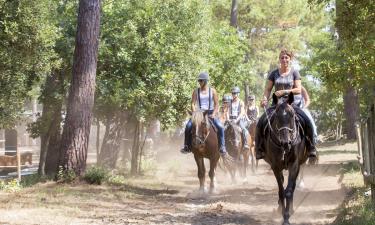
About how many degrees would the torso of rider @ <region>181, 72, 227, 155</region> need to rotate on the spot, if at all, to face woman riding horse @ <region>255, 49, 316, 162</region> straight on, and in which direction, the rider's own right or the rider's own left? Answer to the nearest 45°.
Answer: approximately 45° to the rider's own left

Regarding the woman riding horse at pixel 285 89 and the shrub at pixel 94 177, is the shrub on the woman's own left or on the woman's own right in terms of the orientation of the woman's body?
on the woman's own right

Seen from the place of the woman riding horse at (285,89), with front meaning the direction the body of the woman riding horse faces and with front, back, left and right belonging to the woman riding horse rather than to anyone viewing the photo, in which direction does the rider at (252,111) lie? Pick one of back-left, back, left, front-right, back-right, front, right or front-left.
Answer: back

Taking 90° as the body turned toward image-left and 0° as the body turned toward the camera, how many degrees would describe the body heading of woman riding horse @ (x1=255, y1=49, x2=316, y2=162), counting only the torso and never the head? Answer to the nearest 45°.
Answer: approximately 0°

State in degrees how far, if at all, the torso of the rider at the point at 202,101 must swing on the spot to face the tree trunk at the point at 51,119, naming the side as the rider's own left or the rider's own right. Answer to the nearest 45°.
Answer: approximately 135° to the rider's own right

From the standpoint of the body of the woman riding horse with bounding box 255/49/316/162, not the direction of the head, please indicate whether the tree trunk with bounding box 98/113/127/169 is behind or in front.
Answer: behind

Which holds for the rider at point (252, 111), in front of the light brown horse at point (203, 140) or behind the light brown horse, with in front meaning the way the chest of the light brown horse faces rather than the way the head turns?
behind

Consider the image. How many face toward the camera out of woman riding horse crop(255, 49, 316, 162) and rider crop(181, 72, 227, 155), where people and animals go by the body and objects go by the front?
2

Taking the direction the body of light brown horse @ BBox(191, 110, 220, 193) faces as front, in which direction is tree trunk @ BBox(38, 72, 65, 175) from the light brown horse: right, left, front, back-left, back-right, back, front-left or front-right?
back-right

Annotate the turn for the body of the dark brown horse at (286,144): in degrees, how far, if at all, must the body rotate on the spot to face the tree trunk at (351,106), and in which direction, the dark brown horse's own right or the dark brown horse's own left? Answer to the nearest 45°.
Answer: approximately 180°

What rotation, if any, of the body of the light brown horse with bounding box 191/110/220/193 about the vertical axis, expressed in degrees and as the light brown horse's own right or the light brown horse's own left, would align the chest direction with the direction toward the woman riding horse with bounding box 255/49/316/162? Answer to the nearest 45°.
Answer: approximately 45° to the light brown horse's own left

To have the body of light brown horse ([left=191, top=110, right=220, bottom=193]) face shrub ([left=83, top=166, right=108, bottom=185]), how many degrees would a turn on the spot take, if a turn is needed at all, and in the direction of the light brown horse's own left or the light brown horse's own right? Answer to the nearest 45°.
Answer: approximately 90° to the light brown horse's own right

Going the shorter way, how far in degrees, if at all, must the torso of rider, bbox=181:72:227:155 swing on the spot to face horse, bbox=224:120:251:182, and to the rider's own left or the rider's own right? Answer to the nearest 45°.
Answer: approximately 180°

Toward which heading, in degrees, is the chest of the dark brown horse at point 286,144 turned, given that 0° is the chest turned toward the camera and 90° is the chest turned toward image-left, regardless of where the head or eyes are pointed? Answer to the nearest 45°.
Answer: approximately 0°

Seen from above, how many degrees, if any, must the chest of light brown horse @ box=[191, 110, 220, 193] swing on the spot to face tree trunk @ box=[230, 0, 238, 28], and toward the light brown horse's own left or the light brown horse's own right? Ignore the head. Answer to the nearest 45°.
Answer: approximately 180°

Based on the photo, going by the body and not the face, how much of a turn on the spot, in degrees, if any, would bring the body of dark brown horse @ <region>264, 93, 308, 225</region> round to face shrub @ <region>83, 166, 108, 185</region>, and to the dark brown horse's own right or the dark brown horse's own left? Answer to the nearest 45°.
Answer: approximately 135° to the dark brown horse's own right
